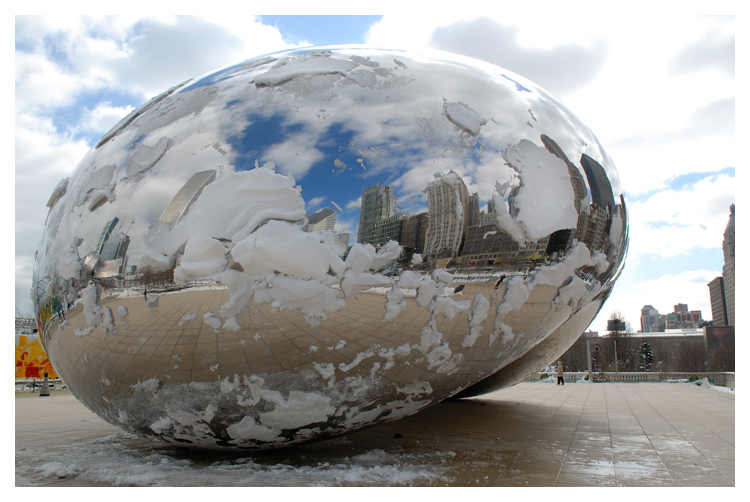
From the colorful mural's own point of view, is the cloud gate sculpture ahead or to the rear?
ahead

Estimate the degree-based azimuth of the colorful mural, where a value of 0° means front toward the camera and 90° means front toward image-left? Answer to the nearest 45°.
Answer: approximately 0°
